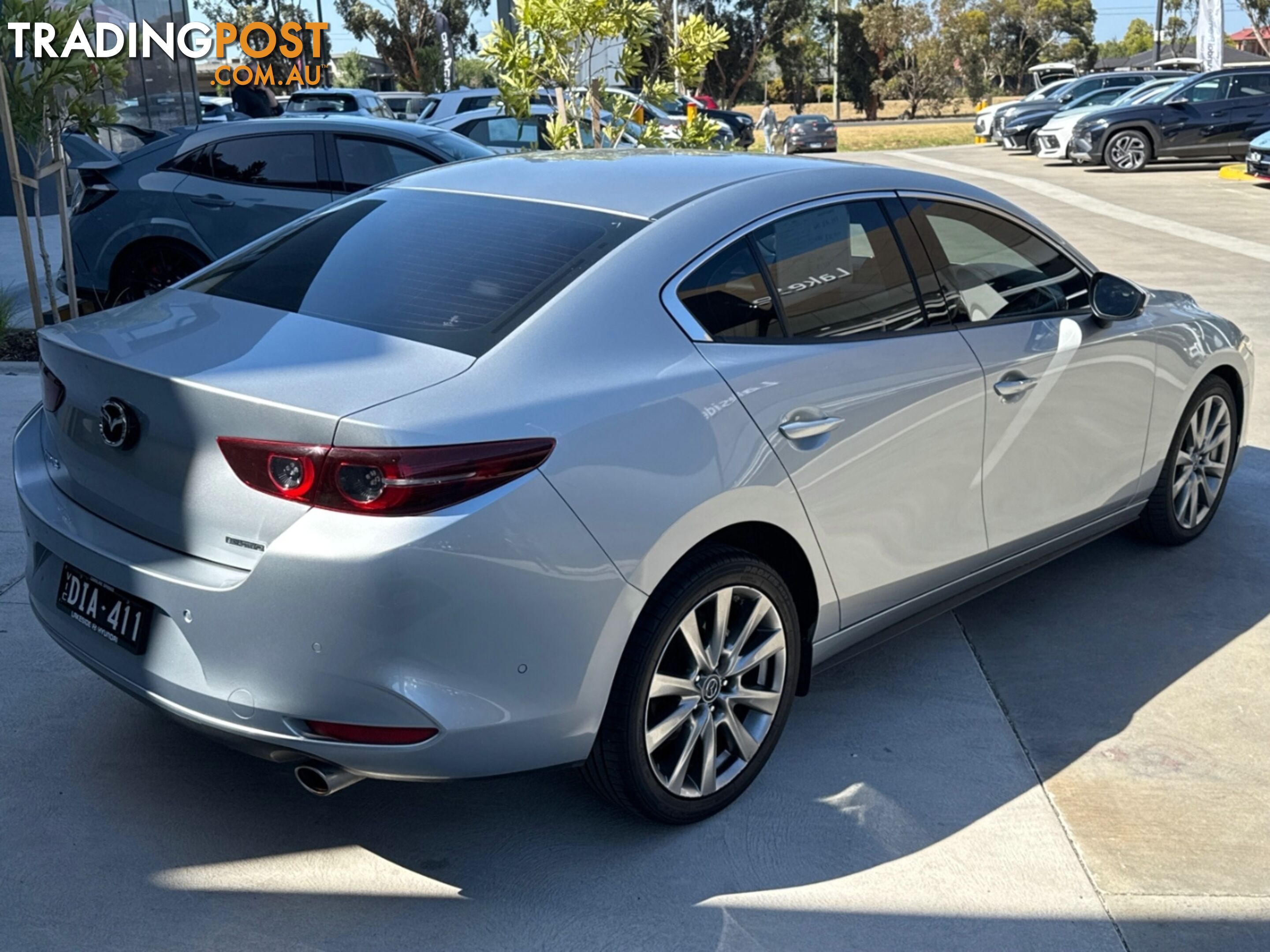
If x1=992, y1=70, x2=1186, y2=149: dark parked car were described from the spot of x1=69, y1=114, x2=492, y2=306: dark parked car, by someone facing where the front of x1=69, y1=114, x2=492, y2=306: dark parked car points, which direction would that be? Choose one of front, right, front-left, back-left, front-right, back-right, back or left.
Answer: front-left

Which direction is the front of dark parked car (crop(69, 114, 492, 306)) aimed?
to the viewer's right

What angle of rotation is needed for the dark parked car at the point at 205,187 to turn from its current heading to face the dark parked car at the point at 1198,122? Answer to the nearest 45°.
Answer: approximately 45° to its left

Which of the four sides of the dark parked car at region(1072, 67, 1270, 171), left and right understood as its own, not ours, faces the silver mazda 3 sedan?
left

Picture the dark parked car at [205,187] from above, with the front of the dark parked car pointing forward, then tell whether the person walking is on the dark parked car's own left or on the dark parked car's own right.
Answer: on the dark parked car's own left

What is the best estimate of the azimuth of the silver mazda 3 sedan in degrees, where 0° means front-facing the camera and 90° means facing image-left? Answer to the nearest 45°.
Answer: approximately 225°

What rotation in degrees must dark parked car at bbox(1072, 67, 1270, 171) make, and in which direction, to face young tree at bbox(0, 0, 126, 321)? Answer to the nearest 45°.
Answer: approximately 90° to its left

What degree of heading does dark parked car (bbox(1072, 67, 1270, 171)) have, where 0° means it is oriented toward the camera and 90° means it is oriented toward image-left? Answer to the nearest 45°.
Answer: approximately 90°

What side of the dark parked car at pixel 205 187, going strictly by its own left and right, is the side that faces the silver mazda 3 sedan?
right

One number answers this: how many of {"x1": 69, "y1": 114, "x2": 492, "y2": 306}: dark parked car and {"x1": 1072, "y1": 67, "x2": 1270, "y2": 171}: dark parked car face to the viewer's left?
1
